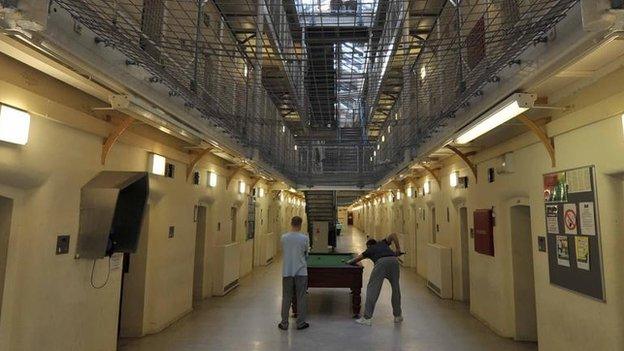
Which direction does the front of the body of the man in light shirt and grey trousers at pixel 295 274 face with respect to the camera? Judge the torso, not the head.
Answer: away from the camera

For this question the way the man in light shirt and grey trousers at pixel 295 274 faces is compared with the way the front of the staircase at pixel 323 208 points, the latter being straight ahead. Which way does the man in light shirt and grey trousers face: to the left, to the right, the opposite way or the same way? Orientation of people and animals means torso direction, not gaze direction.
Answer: the opposite way

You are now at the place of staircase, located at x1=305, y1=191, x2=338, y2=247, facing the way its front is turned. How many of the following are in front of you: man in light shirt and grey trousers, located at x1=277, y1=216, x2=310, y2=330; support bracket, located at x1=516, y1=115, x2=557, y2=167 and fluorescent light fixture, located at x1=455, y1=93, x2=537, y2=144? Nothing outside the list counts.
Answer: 3

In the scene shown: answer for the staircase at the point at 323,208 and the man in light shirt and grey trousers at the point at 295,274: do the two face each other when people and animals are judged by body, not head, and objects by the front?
yes

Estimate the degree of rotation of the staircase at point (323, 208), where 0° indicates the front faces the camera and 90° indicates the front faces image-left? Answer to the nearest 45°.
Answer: approximately 0°

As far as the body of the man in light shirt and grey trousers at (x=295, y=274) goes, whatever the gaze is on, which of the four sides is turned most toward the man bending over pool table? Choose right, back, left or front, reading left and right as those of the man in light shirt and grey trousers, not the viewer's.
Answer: right

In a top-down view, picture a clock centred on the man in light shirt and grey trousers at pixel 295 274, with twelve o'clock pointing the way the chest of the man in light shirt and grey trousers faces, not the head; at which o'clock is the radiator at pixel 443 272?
The radiator is roughly at 2 o'clock from the man in light shirt and grey trousers.

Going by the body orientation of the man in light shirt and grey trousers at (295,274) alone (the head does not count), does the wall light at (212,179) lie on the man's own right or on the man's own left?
on the man's own left

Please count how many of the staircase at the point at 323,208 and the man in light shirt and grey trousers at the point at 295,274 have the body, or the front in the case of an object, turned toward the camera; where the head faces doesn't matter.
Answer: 1

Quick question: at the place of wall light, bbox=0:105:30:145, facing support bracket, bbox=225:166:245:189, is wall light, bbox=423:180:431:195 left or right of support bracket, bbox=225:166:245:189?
right

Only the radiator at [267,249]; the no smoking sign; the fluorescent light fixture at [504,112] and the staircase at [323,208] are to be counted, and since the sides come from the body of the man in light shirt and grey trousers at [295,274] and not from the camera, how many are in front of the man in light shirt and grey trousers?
2

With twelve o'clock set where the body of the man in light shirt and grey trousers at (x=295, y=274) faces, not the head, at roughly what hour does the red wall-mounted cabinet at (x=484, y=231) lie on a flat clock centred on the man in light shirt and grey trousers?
The red wall-mounted cabinet is roughly at 3 o'clock from the man in light shirt and grey trousers.
